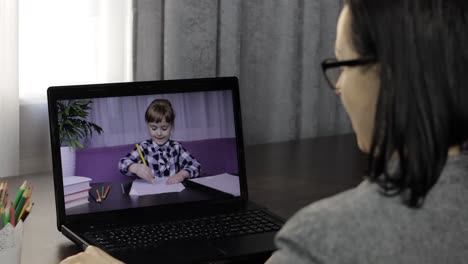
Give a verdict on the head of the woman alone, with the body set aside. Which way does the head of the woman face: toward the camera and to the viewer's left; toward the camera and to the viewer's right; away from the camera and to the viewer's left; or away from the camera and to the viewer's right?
away from the camera and to the viewer's left

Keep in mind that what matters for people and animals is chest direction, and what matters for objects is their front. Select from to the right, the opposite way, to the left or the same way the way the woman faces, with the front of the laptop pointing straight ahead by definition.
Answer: the opposite way

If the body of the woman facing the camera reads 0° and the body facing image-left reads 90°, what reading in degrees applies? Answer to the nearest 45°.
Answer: approximately 135°

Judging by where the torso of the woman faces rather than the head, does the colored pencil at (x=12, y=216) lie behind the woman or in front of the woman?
in front

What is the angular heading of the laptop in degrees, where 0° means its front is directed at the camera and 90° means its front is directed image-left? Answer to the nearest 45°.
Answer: approximately 315°
